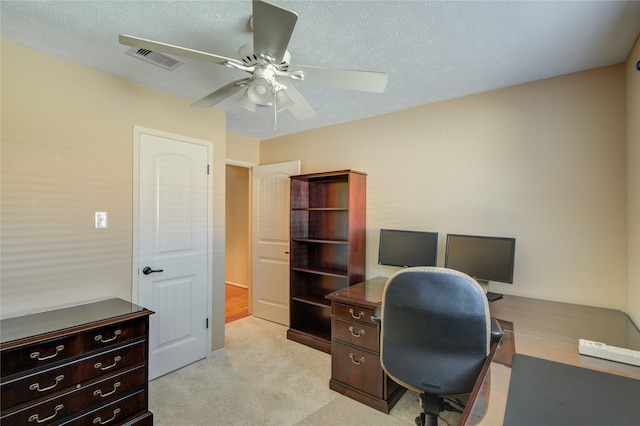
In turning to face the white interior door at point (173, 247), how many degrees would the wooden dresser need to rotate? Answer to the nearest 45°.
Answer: approximately 90° to its left

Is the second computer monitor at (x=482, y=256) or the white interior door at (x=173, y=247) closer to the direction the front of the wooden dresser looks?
the second computer monitor

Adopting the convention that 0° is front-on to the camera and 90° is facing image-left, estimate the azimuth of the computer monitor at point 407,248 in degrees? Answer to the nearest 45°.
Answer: approximately 0°

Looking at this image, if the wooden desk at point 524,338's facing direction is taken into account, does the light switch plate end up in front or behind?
in front

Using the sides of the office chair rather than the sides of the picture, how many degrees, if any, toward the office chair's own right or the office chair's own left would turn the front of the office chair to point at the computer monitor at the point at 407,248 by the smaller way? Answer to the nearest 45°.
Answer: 0° — it already faces it

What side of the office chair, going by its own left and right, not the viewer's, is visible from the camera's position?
back

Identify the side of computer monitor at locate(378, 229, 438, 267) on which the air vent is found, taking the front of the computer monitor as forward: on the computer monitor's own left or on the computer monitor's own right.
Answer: on the computer monitor's own right

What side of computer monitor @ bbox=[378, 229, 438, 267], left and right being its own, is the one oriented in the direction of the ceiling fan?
front

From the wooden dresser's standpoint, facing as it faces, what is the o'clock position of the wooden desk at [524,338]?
The wooden desk is roughly at 12 o'clock from the wooden dresser.

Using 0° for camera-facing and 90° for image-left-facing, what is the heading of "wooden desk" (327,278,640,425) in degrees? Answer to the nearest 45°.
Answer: approximately 45°

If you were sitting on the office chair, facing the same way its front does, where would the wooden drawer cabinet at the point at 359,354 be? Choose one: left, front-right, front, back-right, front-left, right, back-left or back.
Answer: front-left

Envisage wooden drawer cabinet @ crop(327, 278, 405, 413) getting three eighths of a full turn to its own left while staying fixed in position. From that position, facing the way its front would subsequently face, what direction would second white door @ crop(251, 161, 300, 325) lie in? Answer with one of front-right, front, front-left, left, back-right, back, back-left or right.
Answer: back-left

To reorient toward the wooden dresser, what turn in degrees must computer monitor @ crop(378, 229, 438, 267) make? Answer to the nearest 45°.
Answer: approximately 45° to its right
